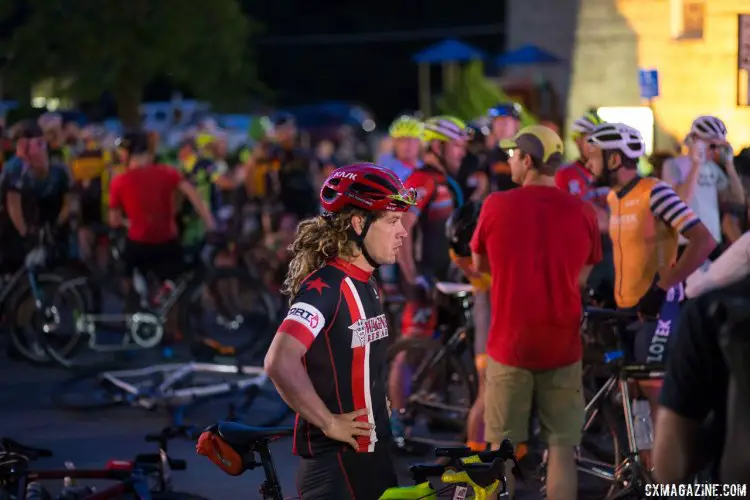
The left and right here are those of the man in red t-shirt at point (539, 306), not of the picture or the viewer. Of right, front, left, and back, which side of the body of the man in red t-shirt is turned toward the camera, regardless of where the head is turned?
back

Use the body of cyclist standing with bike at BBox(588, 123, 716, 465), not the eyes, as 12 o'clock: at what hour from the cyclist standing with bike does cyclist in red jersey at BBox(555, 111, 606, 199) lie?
The cyclist in red jersey is roughly at 4 o'clock from the cyclist standing with bike.

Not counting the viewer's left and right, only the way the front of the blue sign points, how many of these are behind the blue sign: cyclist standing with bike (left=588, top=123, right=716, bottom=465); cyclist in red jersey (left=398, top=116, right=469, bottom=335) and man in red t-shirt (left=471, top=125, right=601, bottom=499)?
0

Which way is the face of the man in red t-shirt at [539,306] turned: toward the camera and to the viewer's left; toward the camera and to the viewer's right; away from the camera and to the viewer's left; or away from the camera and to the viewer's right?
away from the camera and to the viewer's left

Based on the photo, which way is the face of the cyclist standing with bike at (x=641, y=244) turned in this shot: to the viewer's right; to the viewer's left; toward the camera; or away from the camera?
to the viewer's left

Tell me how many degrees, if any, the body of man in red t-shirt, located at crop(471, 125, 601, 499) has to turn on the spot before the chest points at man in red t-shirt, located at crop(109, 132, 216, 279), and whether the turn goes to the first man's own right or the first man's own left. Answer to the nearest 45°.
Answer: approximately 45° to the first man's own left

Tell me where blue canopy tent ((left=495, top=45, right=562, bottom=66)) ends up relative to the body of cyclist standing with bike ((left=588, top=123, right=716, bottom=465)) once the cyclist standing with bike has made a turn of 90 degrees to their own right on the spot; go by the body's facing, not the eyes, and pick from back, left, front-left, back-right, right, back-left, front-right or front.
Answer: front-right

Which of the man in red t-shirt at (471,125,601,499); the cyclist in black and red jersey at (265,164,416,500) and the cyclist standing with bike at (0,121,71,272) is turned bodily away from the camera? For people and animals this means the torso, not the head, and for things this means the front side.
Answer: the man in red t-shirt

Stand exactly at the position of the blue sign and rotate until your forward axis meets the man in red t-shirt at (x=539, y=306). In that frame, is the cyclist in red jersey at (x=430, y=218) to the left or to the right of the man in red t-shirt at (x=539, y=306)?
right

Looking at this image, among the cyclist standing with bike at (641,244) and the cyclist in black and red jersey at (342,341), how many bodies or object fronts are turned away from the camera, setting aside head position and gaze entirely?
0

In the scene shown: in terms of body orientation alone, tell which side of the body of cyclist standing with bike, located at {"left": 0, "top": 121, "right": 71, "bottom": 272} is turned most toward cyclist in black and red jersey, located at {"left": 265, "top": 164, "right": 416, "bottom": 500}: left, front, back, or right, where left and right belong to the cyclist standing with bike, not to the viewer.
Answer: front

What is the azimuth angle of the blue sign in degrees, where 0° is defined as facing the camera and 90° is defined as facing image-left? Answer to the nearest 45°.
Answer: approximately 0°

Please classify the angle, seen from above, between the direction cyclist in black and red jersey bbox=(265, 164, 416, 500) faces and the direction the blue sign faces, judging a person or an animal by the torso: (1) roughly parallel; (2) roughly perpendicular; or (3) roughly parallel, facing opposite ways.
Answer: roughly perpendicular

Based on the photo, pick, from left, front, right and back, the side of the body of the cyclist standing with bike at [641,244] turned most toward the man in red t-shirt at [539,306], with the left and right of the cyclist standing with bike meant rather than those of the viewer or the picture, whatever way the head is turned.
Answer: front

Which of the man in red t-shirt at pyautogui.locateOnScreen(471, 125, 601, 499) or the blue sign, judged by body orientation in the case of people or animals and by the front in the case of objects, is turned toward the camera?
the blue sign
